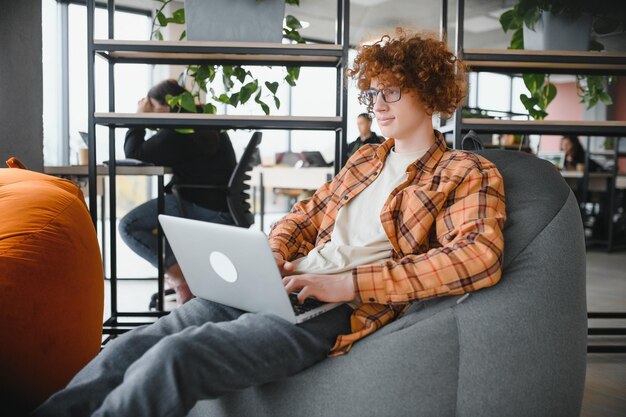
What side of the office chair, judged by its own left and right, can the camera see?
left

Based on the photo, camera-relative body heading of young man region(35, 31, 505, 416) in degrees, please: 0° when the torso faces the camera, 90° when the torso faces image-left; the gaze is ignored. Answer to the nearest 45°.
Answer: approximately 45°

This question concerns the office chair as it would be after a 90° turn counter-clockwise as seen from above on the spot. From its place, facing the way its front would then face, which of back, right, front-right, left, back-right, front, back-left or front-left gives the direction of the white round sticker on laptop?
front

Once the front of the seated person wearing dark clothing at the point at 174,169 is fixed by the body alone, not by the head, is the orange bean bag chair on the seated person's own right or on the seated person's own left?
on the seated person's own left

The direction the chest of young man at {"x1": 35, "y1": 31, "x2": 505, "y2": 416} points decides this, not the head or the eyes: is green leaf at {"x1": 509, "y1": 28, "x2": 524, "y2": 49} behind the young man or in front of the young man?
behind

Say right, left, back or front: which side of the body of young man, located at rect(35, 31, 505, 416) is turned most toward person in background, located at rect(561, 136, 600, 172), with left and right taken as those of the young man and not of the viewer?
back

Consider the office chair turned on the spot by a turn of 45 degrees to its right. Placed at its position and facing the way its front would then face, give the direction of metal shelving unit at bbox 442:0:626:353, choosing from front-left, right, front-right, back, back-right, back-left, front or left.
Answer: back

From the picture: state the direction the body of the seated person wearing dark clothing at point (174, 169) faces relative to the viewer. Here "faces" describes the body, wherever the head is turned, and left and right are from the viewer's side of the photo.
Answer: facing to the left of the viewer

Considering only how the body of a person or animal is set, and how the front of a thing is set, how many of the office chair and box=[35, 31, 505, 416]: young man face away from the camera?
0

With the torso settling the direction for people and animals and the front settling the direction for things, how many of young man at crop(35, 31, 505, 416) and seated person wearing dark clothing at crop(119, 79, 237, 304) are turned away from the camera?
0
